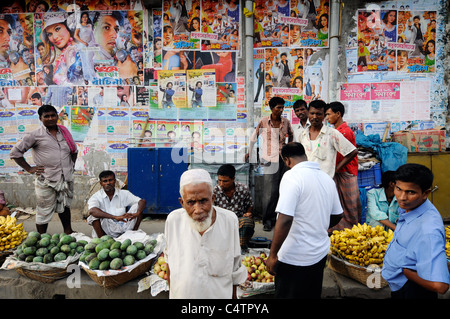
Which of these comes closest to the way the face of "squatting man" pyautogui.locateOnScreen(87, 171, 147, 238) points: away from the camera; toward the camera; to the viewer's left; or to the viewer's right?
toward the camera

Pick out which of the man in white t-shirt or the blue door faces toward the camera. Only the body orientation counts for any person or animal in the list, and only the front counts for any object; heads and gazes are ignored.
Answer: the blue door

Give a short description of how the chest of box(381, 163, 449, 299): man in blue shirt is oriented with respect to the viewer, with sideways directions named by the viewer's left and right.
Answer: facing the viewer and to the left of the viewer

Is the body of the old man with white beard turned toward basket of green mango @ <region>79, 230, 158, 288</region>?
no

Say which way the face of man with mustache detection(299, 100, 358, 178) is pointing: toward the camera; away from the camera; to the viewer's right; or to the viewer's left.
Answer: toward the camera

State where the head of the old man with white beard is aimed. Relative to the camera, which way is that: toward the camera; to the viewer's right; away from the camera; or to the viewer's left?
toward the camera

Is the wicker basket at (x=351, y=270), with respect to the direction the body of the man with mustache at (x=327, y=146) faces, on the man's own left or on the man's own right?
on the man's own left

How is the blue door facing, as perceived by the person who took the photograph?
facing the viewer

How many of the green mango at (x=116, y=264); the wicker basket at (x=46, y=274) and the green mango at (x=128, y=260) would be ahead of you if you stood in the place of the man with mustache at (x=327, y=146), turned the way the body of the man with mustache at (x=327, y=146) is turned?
3

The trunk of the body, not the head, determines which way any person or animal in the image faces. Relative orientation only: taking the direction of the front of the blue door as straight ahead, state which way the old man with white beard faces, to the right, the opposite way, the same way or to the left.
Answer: the same way

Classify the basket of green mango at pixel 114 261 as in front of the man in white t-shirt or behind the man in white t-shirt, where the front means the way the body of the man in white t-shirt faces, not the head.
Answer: in front

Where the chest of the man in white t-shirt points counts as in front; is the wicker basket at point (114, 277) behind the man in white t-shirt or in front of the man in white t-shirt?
in front

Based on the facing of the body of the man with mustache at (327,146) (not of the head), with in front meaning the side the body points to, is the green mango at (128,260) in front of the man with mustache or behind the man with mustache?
in front

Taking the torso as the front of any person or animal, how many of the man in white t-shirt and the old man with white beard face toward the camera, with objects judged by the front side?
1
